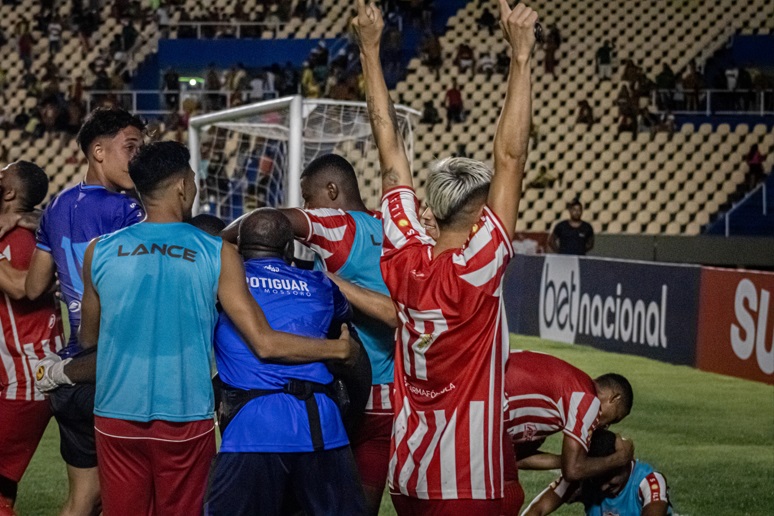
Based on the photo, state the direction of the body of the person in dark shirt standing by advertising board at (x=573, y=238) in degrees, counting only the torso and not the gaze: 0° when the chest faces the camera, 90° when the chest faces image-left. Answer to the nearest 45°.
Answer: approximately 0°

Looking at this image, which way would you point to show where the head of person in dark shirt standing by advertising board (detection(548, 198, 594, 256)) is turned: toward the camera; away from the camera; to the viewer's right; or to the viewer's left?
toward the camera

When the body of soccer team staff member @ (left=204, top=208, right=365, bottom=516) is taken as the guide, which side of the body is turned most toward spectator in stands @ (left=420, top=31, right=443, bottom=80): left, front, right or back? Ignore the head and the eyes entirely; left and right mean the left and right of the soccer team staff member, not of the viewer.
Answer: front

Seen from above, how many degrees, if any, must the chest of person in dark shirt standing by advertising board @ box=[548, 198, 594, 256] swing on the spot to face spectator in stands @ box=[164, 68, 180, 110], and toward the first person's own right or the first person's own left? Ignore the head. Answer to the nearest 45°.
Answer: approximately 135° to the first person's own right

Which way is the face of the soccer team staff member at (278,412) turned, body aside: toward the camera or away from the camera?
away from the camera

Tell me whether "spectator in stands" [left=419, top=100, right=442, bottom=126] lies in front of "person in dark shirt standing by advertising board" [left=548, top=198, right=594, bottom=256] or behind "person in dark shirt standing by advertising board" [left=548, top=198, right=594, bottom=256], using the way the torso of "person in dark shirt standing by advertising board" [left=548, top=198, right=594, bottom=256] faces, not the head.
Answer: behind

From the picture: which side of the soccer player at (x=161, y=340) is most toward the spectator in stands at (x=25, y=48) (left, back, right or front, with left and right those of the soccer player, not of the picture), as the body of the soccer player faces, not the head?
front

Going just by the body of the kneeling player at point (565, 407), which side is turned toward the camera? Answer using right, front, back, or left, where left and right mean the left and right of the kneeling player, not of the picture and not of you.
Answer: right

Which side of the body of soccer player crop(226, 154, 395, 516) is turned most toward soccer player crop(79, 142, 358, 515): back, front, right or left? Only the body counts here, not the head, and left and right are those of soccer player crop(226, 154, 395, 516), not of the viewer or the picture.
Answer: left

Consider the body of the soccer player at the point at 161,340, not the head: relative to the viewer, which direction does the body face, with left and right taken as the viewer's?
facing away from the viewer

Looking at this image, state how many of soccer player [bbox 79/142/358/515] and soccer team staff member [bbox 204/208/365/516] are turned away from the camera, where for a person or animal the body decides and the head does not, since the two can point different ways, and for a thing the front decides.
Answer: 2

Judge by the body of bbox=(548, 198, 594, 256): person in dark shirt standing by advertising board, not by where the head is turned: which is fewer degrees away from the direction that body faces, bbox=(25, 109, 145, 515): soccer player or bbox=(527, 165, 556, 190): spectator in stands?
the soccer player

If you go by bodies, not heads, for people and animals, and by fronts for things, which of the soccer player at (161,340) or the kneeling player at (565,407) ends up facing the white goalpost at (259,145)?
the soccer player
